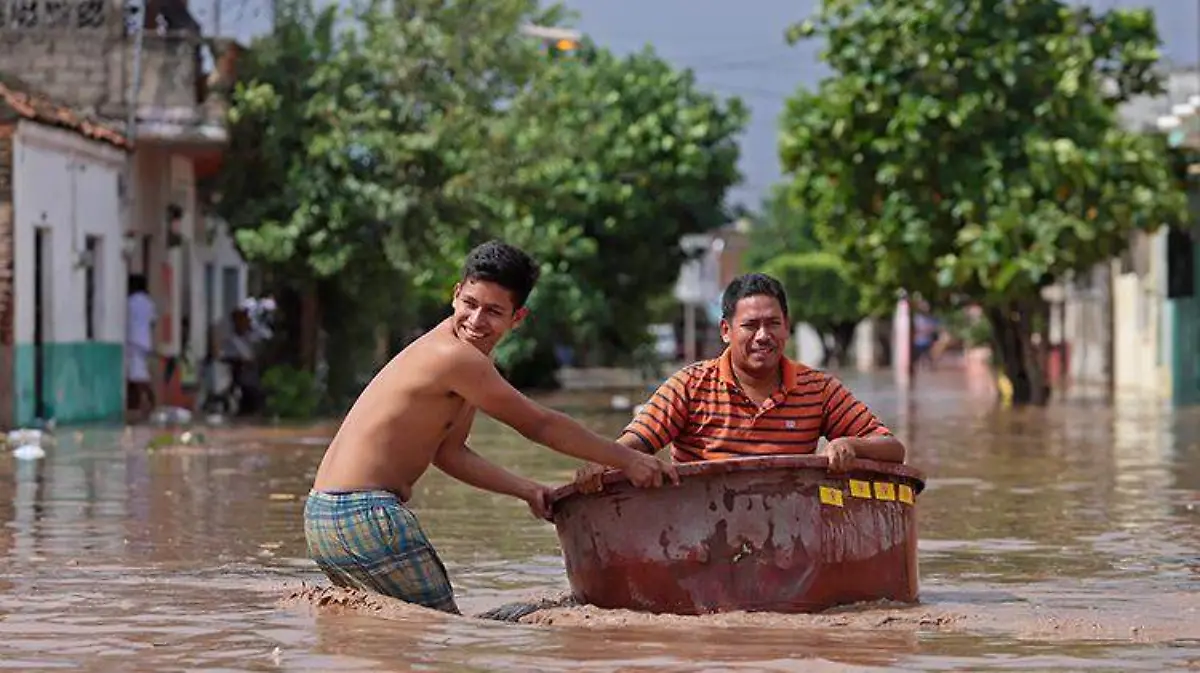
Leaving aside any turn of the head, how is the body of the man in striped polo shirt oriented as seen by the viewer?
toward the camera

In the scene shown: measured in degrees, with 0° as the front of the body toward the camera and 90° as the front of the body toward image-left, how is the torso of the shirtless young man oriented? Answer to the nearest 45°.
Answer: approximately 270°

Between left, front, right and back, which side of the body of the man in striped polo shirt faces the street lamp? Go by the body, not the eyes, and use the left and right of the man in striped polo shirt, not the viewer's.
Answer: back

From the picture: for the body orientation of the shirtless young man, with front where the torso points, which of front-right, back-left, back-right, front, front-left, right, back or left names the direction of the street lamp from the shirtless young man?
left

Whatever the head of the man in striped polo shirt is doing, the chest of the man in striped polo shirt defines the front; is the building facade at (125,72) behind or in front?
behind

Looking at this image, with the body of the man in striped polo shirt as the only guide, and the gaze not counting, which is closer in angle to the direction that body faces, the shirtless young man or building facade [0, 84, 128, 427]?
the shirtless young man

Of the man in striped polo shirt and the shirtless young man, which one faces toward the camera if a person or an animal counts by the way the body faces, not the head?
the man in striped polo shirt

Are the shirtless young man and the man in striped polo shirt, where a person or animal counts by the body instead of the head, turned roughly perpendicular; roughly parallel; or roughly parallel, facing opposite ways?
roughly perpendicular

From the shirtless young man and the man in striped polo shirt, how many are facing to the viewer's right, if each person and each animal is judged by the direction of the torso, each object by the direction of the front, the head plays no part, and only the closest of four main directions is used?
1

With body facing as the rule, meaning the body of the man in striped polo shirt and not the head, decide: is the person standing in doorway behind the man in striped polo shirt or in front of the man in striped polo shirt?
behind

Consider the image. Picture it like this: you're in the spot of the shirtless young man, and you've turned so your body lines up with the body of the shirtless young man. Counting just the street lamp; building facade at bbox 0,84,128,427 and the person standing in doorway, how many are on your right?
0
